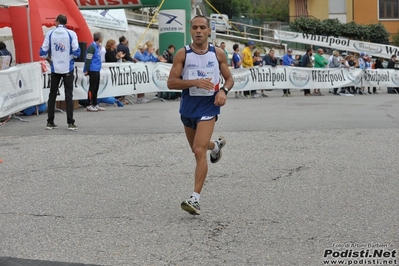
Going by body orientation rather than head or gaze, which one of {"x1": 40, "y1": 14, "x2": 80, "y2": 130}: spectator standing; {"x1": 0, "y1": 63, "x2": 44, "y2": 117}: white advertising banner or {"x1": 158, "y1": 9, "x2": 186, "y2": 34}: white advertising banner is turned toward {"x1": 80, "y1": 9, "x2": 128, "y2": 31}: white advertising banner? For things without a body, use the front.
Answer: the spectator standing

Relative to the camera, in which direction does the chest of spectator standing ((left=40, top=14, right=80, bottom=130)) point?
away from the camera

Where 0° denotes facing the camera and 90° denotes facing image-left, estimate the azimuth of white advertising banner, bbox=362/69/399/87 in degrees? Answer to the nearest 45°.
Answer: approximately 0°

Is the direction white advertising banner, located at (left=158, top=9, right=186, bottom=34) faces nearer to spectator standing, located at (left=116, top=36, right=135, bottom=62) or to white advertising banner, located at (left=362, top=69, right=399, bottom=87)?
the spectator standing
